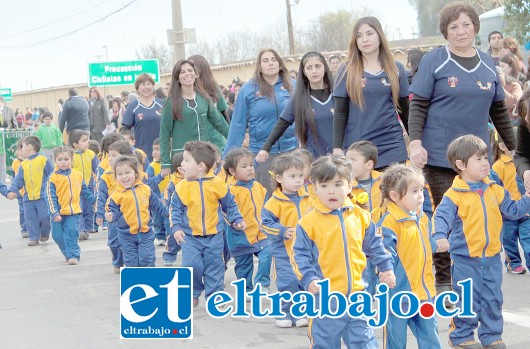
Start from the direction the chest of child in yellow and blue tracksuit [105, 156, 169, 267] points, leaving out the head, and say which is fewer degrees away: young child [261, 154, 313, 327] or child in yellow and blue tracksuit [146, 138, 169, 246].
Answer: the young child

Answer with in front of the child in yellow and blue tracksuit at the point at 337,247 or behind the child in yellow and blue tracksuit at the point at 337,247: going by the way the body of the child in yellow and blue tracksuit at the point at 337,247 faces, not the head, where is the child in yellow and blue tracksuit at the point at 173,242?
behind

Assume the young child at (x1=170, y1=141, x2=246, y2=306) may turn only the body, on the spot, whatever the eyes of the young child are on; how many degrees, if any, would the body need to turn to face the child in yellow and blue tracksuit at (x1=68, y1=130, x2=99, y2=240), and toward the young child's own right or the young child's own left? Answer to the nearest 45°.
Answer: approximately 180°

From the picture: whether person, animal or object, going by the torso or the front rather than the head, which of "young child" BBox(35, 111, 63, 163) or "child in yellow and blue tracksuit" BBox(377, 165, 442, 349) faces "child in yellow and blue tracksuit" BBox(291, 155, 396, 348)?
the young child
